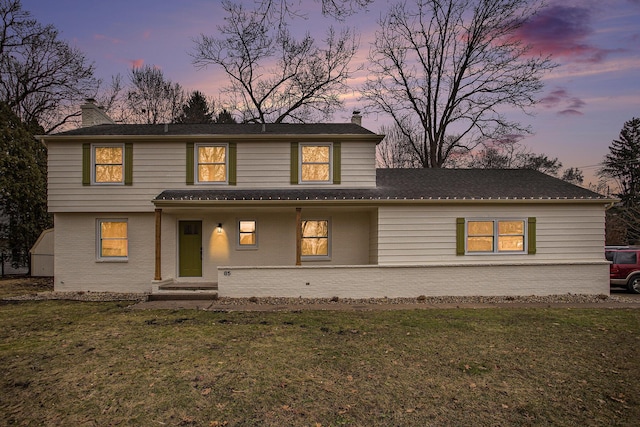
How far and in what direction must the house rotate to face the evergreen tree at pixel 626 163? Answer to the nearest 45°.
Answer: approximately 135° to its left

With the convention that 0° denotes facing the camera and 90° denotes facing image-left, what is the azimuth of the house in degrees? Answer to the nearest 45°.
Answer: approximately 0°

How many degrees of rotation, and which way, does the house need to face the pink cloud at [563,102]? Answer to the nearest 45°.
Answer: approximately 135° to its left

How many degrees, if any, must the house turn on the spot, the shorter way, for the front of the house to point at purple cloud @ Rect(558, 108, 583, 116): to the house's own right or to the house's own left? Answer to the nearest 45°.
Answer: approximately 135° to the house's own left

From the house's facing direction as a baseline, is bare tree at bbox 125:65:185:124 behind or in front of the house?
behind

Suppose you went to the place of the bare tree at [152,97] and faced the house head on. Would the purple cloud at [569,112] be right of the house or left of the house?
left
